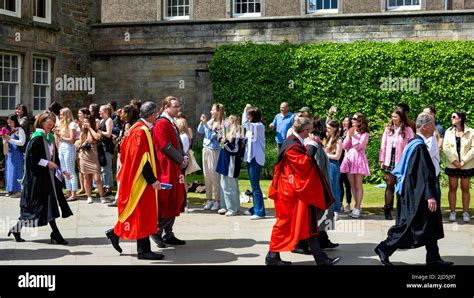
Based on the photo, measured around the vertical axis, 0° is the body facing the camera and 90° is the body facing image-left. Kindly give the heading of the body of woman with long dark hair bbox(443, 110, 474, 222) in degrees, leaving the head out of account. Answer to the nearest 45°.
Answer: approximately 0°

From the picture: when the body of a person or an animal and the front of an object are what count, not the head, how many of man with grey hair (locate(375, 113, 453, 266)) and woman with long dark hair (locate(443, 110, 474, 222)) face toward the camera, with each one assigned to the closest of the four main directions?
1

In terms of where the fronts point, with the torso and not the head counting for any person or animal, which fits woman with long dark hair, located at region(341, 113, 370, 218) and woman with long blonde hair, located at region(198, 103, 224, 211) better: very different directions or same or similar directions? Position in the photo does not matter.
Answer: same or similar directions

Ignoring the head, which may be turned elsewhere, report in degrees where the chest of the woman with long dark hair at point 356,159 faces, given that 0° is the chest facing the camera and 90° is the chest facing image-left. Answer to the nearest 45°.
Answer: approximately 45°

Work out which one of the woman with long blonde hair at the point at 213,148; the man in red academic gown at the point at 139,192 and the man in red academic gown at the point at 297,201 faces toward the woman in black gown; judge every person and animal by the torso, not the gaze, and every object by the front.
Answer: the woman with long blonde hair

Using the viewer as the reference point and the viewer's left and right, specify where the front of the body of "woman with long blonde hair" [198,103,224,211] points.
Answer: facing the viewer and to the left of the viewer

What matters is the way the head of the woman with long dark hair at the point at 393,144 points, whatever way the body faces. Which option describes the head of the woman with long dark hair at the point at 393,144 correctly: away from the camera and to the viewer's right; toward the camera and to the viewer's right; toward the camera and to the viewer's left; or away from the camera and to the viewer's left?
toward the camera and to the viewer's left

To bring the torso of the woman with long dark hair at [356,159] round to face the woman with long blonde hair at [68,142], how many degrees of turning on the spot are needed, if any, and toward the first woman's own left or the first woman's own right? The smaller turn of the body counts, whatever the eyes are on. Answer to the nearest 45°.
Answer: approximately 45° to the first woman's own right

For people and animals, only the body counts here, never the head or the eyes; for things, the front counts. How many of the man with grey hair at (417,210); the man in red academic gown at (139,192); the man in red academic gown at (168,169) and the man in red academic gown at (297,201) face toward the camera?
0
